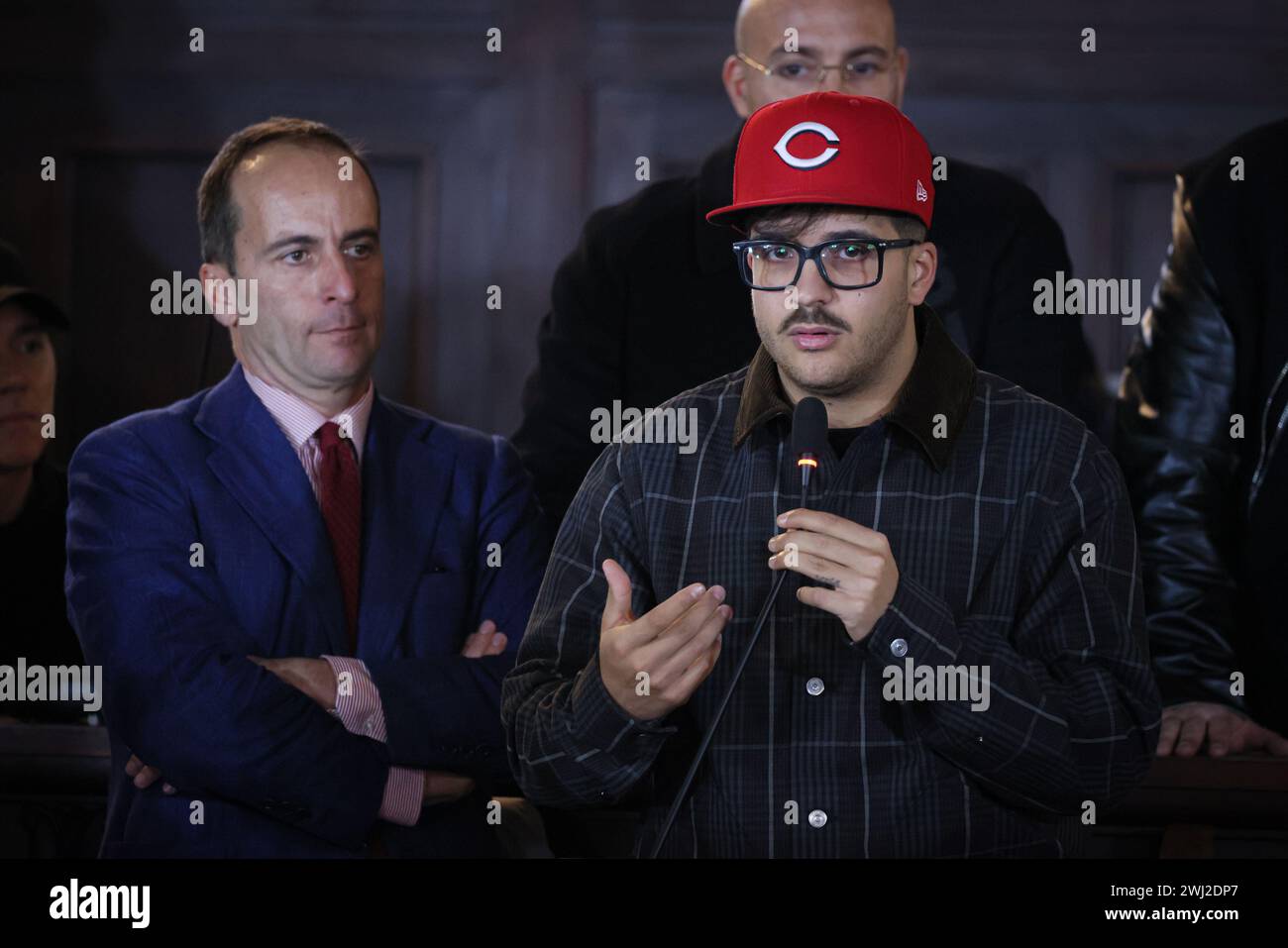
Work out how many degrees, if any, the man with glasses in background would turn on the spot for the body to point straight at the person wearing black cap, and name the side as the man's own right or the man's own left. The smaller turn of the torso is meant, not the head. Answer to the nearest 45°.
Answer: approximately 90° to the man's own right

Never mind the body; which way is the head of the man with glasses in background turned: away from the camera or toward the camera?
toward the camera

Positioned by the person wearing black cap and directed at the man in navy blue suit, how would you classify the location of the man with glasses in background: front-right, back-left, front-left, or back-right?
front-left

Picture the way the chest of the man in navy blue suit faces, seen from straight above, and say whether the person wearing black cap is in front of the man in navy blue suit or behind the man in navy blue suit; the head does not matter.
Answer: behind

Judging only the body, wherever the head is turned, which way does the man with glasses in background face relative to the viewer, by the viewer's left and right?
facing the viewer

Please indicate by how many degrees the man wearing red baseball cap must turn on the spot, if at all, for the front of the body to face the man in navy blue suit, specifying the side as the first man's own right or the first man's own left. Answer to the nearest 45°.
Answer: approximately 135° to the first man's own right

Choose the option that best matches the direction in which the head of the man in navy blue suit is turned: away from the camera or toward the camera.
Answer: toward the camera

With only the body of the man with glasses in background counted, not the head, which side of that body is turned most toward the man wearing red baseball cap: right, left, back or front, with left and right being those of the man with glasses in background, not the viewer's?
front

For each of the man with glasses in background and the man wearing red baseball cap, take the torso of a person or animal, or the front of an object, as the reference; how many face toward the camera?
2

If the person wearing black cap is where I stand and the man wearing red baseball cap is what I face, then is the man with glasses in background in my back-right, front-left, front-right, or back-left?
front-left
